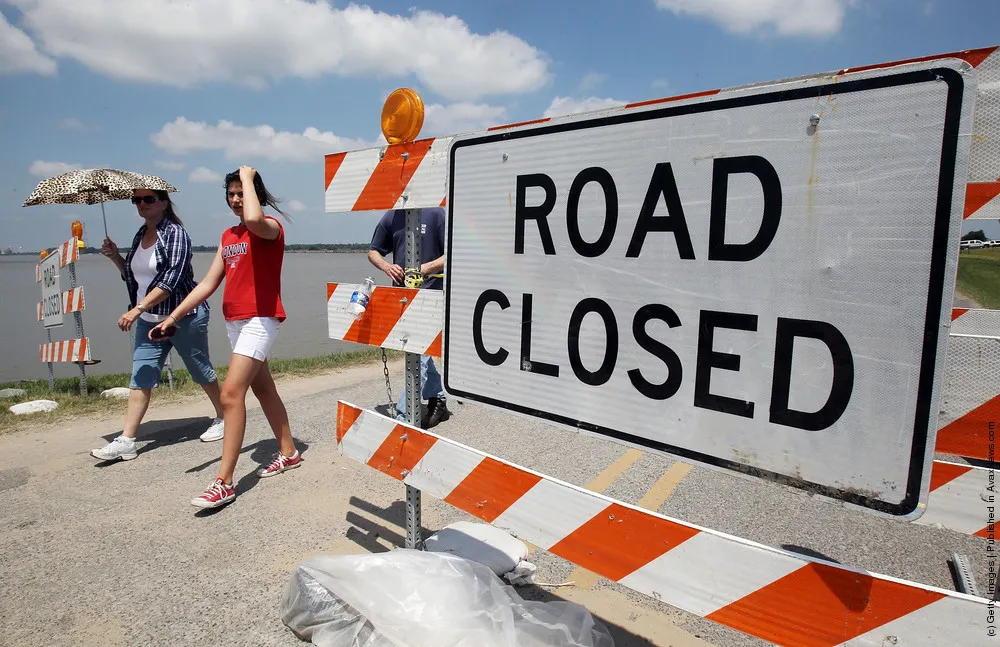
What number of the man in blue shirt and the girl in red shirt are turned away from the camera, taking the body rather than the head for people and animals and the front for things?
0

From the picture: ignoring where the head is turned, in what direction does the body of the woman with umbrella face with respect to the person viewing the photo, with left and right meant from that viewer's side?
facing the viewer and to the left of the viewer

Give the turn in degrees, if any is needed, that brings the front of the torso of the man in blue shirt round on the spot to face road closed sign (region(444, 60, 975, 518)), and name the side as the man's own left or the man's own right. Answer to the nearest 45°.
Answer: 0° — they already face it

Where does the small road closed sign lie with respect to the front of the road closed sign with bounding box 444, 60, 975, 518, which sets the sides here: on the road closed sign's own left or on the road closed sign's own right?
on the road closed sign's own right

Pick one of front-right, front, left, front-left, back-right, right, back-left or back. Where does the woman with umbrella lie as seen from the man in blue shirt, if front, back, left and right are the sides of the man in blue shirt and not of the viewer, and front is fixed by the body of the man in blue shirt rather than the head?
right

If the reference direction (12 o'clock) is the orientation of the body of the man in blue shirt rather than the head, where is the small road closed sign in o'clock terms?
The small road closed sign is roughly at 4 o'clock from the man in blue shirt.

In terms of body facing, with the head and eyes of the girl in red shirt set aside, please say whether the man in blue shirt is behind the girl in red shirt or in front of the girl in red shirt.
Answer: behind

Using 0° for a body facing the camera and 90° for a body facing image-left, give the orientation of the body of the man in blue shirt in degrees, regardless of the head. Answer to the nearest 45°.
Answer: approximately 0°
